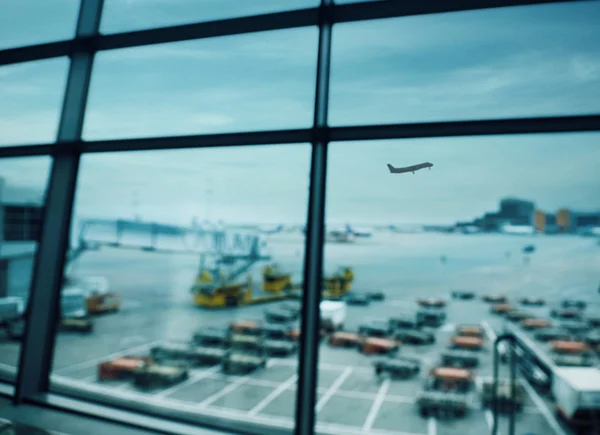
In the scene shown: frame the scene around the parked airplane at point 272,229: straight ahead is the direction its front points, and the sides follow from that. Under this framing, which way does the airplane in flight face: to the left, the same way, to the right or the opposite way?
the opposite way

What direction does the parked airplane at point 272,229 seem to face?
to the viewer's left

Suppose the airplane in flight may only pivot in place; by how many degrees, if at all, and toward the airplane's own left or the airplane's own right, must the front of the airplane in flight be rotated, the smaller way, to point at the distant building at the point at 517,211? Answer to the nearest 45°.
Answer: approximately 45° to the airplane's own left

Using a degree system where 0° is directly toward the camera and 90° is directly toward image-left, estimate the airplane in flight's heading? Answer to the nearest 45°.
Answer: approximately 270°
